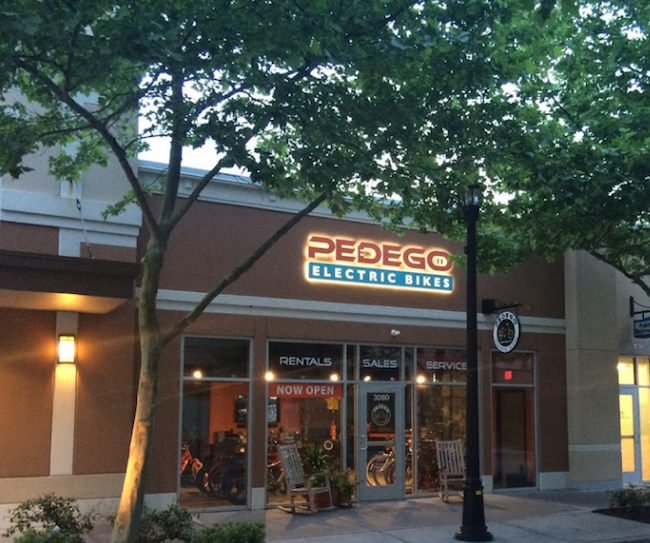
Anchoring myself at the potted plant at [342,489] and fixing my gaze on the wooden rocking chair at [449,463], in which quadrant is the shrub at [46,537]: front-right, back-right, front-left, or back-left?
back-right

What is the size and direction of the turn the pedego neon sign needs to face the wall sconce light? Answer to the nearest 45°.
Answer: approximately 90° to its right

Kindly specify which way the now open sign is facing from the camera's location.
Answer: facing the viewer

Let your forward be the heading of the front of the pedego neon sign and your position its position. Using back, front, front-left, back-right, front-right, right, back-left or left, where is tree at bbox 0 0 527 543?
front-right

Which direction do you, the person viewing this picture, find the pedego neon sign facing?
facing the viewer and to the right of the viewer

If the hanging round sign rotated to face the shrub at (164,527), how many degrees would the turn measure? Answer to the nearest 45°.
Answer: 0° — it already faces it

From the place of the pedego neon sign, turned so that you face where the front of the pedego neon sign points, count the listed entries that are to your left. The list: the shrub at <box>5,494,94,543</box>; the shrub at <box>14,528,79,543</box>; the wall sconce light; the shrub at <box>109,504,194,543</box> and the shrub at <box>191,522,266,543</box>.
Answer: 0

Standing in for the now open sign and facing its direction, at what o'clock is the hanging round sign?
The hanging round sign is roughly at 10 o'clock from the now open sign.

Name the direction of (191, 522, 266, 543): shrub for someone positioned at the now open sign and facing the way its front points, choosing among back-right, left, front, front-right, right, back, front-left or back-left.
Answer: front

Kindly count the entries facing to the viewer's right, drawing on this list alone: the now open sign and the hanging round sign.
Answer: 0

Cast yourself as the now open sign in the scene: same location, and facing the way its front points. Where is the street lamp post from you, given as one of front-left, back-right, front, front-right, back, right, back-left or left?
front-left

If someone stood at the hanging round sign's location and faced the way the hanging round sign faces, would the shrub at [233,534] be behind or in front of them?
in front

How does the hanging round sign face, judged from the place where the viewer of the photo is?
facing the viewer and to the left of the viewer

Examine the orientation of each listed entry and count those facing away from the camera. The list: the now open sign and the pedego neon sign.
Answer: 0

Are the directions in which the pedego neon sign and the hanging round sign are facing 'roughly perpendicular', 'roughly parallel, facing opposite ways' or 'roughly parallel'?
roughly perpendicular
